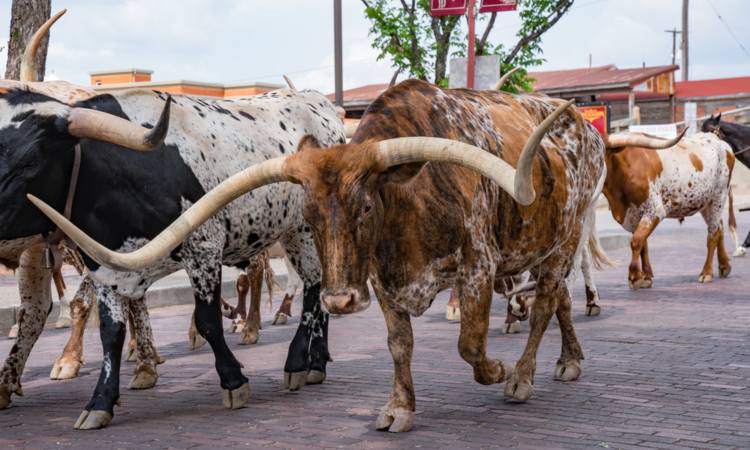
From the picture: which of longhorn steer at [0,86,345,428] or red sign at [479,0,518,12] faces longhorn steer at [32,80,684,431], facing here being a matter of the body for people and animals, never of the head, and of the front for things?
the red sign

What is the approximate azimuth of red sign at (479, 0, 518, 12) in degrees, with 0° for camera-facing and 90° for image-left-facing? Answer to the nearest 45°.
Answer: approximately 0°

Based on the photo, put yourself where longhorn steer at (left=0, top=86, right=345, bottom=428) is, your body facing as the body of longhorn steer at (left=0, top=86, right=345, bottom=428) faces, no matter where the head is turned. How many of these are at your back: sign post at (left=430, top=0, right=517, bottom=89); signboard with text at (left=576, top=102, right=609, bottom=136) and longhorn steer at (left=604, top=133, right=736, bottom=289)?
3

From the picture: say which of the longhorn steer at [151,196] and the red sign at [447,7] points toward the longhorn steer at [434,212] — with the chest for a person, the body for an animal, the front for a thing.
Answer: the red sign

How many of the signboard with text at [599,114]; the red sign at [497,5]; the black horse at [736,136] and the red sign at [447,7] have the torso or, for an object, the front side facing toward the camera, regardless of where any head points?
3

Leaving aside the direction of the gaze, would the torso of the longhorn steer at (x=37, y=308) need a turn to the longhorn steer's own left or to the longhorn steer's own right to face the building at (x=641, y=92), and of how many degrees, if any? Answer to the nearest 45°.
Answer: approximately 180°

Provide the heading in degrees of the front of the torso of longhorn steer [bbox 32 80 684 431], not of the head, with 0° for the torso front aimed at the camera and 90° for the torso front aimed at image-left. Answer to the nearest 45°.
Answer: approximately 45°

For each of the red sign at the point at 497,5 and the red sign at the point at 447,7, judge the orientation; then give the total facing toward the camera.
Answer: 2

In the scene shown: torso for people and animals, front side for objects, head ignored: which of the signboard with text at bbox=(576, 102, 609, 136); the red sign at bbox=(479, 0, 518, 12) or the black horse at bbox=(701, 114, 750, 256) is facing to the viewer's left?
the black horse

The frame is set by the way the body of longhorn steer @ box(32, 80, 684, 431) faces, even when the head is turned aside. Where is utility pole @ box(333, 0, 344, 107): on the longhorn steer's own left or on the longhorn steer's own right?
on the longhorn steer's own right

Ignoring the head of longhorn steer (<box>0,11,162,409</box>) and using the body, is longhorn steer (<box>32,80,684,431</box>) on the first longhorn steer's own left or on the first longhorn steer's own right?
on the first longhorn steer's own left

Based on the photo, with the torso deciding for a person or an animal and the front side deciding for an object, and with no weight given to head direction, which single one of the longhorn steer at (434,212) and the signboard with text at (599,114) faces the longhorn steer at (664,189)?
the signboard with text

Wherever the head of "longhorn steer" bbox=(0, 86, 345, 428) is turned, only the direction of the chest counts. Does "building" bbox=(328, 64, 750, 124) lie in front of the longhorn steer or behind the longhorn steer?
behind
